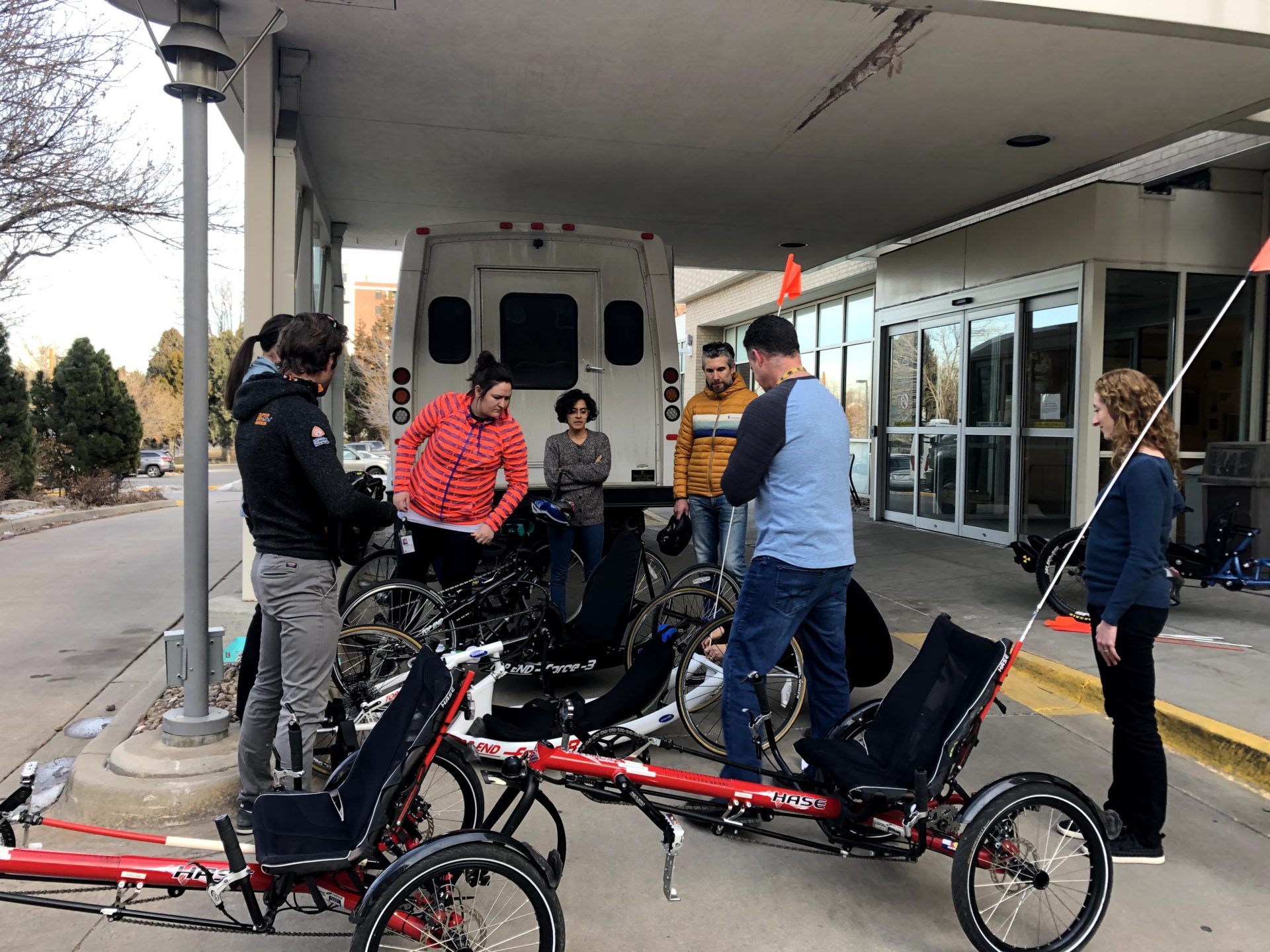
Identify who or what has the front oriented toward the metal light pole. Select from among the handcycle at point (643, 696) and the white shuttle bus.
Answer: the handcycle

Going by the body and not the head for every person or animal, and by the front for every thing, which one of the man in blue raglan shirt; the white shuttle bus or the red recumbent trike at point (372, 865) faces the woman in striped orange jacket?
the man in blue raglan shirt

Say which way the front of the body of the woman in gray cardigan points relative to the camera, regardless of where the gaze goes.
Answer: toward the camera

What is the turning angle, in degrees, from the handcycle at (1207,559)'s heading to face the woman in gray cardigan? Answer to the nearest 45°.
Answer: approximately 45° to its left

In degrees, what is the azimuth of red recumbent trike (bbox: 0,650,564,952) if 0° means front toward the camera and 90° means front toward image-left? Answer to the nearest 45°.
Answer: approximately 90°

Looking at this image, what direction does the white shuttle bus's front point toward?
away from the camera

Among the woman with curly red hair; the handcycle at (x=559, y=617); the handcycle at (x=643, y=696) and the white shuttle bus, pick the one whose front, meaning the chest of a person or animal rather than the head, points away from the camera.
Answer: the white shuttle bus

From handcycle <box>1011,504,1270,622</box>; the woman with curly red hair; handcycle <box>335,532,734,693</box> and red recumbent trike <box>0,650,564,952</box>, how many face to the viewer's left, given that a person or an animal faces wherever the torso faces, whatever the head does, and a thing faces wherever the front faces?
4

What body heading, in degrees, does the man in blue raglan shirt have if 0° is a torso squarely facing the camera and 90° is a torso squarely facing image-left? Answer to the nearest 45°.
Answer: approximately 135°

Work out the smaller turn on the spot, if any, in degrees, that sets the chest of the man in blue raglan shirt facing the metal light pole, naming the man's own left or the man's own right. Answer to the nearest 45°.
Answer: approximately 45° to the man's own left

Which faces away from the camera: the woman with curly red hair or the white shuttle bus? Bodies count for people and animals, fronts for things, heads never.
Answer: the white shuttle bus

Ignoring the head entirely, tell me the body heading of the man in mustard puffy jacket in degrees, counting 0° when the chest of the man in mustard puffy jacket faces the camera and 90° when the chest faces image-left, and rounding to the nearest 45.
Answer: approximately 0°

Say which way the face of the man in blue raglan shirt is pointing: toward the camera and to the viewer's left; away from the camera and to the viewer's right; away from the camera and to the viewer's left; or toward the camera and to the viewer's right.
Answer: away from the camera and to the viewer's left
